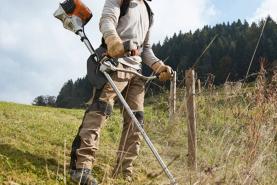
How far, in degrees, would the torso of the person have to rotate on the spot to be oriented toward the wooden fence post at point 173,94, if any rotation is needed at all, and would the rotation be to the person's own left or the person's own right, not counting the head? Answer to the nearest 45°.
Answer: approximately 90° to the person's own left

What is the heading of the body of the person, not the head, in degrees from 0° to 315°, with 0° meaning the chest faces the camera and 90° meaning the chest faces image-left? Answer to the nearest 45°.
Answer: approximately 315°
